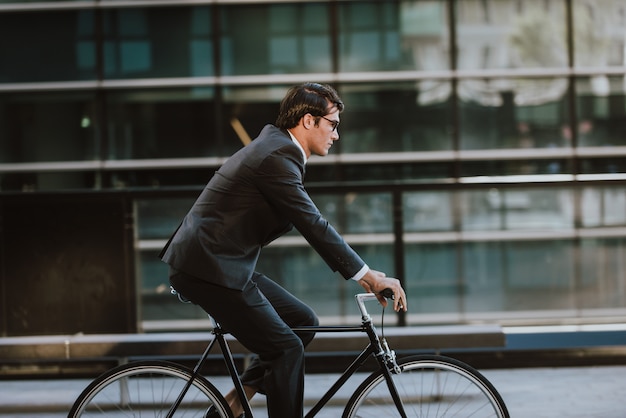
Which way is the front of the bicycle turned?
to the viewer's right
